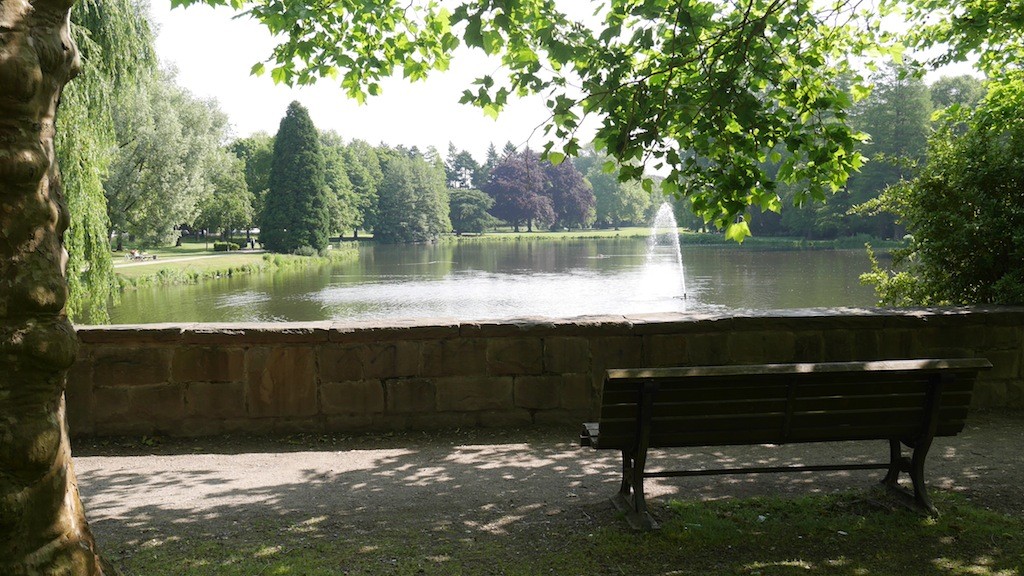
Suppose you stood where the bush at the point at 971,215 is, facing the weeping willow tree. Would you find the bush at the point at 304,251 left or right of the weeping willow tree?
right

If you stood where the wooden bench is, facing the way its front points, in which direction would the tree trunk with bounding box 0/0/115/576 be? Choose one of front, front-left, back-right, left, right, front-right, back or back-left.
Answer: left

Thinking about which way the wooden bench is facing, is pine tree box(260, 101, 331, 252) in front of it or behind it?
in front

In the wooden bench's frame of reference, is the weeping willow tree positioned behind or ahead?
ahead

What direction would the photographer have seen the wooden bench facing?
facing away from the viewer and to the left of the viewer

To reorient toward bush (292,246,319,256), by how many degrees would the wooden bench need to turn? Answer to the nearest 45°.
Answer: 0° — it already faces it

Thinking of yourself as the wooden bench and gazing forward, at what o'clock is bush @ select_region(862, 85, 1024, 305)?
The bush is roughly at 2 o'clock from the wooden bench.
